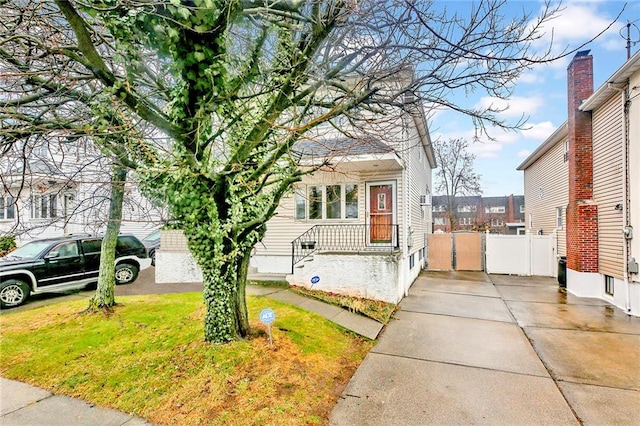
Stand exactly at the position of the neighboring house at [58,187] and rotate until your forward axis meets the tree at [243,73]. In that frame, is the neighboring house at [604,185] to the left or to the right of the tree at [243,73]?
left

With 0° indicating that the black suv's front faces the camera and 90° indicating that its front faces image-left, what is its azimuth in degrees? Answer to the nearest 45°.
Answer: approximately 45°

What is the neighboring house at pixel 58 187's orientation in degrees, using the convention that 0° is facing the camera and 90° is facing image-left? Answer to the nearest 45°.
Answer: approximately 45°

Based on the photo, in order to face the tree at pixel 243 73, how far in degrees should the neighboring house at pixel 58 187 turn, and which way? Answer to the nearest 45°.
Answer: approximately 90° to its left

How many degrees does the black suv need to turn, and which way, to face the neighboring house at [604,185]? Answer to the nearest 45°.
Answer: approximately 90° to its left

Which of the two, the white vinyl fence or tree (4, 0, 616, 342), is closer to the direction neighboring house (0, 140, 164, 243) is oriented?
the tree
